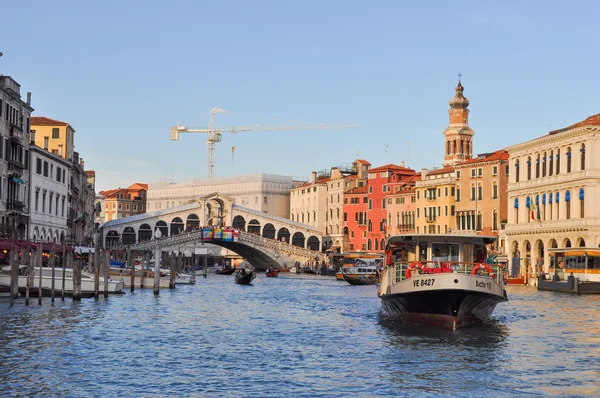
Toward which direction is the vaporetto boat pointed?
toward the camera
